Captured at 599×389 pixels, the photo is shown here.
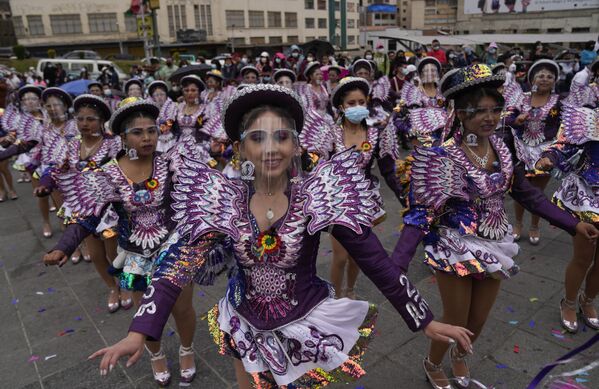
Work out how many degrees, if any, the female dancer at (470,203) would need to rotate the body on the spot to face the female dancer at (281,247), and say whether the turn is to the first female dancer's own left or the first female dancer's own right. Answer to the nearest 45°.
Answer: approximately 90° to the first female dancer's own right

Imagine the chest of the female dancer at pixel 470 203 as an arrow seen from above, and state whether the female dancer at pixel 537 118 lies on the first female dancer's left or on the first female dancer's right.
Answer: on the first female dancer's left

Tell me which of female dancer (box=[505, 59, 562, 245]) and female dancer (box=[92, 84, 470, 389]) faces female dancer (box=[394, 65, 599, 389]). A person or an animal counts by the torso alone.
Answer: female dancer (box=[505, 59, 562, 245])

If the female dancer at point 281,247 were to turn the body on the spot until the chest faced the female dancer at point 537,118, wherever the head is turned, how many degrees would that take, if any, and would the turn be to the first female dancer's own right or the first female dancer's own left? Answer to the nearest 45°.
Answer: approximately 135° to the first female dancer's own left

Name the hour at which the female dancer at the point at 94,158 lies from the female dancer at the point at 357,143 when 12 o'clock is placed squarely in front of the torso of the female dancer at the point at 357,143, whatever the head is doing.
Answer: the female dancer at the point at 94,158 is roughly at 3 o'clock from the female dancer at the point at 357,143.

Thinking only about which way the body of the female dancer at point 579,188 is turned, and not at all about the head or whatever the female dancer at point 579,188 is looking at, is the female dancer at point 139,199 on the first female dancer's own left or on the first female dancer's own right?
on the first female dancer's own right

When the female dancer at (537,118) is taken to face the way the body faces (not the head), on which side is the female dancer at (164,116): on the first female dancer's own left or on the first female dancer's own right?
on the first female dancer's own right
